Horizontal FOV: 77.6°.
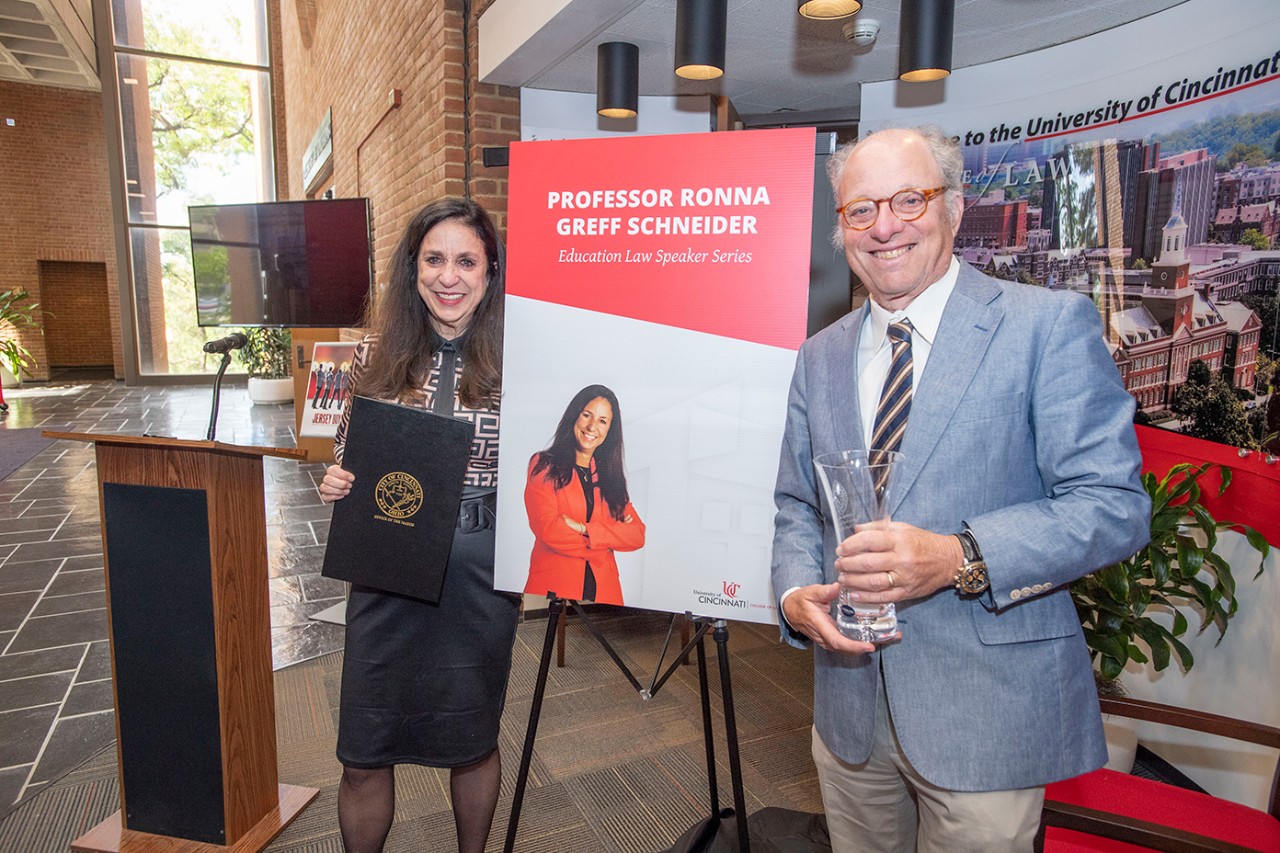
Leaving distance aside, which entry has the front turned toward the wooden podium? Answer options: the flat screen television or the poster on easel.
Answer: the flat screen television

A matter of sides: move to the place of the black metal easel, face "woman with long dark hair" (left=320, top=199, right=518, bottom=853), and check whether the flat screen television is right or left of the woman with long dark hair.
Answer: right

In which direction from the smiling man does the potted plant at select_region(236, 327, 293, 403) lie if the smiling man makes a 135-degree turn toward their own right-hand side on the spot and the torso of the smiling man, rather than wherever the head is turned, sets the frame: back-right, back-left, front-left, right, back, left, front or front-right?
front-left

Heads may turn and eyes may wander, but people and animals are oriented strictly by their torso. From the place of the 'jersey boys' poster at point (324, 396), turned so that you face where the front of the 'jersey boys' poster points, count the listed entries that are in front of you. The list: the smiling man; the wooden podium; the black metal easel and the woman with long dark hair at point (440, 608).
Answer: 4

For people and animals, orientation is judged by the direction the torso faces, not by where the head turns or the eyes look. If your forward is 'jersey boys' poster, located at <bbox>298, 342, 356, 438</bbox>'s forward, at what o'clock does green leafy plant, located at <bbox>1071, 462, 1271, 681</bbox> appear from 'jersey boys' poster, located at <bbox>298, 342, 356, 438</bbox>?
The green leafy plant is roughly at 11 o'clock from the 'jersey boys' poster.

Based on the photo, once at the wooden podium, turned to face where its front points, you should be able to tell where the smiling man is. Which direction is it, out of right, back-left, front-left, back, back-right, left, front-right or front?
left

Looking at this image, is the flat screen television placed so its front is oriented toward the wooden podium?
yes

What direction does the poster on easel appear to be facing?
toward the camera

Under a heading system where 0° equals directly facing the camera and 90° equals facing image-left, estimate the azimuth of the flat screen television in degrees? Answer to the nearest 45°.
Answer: approximately 0°

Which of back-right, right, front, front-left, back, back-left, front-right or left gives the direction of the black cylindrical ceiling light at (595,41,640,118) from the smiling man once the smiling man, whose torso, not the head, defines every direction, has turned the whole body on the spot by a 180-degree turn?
left

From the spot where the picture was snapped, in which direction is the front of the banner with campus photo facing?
facing the viewer and to the left of the viewer

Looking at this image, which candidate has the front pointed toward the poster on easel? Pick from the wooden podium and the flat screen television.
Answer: the flat screen television

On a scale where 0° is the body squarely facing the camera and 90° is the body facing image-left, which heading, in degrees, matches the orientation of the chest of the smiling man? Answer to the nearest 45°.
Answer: approximately 45°
